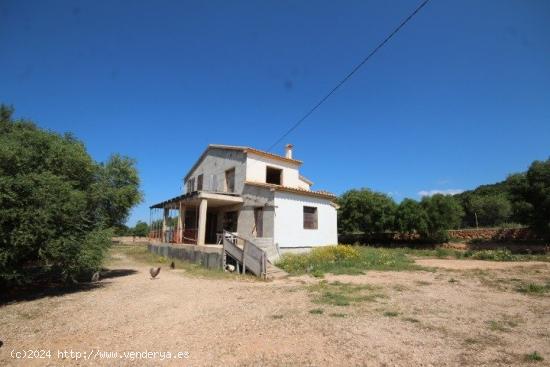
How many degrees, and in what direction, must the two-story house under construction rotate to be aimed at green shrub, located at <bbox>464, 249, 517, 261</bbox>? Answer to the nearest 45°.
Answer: approximately 135° to its left

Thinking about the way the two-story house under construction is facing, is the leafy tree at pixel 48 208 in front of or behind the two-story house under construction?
in front

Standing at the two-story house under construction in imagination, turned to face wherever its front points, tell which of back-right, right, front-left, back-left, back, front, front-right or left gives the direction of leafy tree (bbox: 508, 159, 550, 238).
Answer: back-left

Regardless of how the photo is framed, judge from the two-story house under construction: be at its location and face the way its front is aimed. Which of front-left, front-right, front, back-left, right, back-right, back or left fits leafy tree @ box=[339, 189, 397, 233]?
back

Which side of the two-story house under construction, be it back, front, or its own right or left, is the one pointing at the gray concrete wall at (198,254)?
front

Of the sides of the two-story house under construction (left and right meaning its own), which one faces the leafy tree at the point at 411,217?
back

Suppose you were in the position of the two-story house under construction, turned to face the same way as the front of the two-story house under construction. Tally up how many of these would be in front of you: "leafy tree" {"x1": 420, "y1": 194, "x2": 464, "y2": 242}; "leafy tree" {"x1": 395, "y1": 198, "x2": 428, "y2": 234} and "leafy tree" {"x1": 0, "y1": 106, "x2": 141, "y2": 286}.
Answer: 1

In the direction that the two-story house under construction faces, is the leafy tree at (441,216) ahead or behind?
behind

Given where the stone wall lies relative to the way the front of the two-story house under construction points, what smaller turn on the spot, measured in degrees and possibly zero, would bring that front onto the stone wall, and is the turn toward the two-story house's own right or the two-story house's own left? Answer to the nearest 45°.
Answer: approximately 135° to the two-story house's own left

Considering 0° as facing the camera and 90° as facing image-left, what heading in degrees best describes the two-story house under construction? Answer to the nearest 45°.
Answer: approximately 45°
